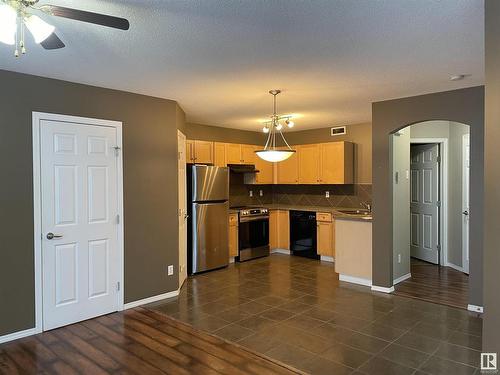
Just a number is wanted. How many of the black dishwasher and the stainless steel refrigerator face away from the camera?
0

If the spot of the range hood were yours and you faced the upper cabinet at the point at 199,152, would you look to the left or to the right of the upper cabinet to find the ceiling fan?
left

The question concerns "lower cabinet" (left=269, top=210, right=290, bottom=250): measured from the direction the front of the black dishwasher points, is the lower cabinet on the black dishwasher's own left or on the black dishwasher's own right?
on the black dishwasher's own right

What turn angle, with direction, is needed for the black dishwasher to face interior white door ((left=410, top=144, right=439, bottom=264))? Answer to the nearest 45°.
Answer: approximately 135° to its left

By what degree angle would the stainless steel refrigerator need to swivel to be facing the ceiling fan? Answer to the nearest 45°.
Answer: approximately 45° to its right

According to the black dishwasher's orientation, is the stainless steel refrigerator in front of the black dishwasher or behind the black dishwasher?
in front

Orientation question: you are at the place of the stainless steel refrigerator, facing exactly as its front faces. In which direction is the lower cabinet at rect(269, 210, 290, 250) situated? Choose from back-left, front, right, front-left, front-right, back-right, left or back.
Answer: left

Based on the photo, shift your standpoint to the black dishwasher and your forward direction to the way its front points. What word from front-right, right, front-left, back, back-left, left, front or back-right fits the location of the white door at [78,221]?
front

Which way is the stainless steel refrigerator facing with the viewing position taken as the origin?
facing the viewer and to the right of the viewer

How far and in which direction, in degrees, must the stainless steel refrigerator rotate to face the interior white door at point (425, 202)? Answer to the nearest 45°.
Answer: approximately 45° to its left

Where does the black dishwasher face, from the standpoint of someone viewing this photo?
facing the viewer and to the left of the viewer

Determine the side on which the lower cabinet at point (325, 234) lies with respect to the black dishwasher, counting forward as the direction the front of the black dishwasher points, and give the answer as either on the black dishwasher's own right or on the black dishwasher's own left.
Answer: on the black dishwasher's own left

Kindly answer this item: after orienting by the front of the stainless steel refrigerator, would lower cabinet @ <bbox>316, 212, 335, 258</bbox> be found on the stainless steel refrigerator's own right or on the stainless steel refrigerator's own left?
on the stainless steel refrigerator's own left
